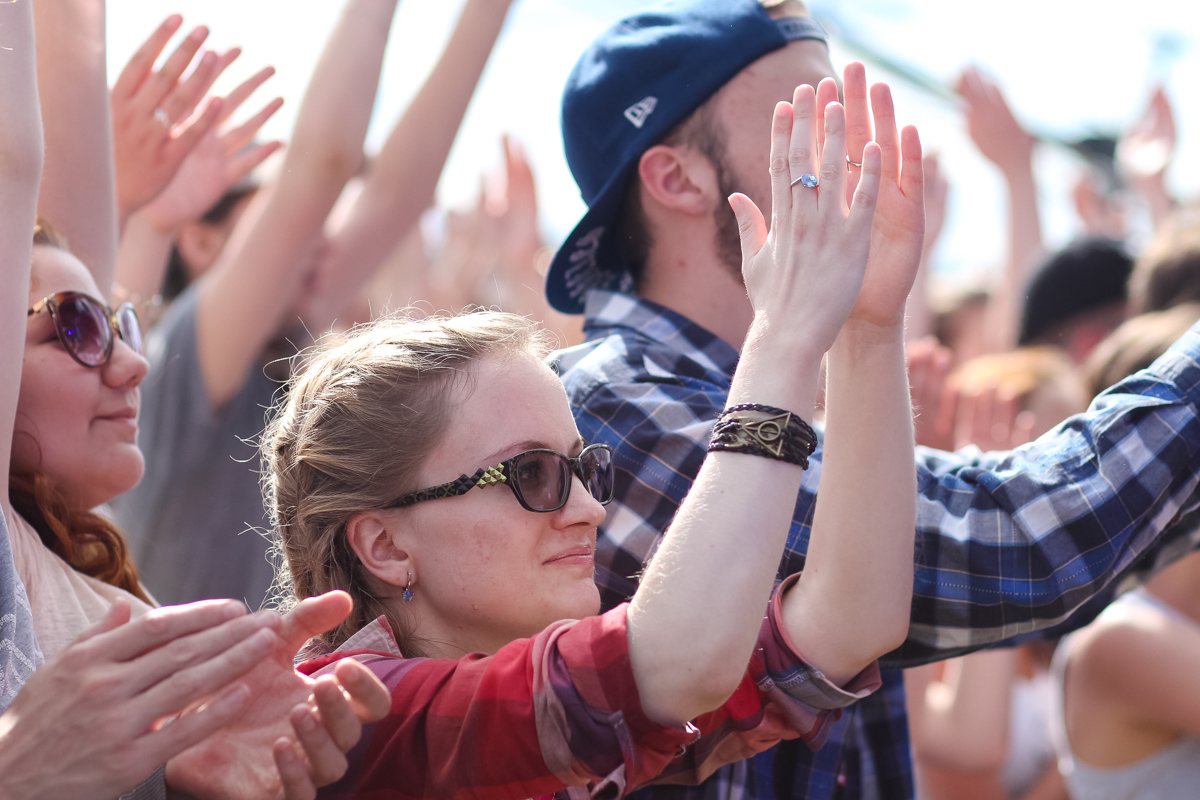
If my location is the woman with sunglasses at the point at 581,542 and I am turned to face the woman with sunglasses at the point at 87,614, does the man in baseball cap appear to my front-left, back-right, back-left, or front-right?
back-right

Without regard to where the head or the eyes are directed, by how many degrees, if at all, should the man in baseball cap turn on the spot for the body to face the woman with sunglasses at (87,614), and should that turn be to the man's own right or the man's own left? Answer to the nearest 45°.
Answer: approximately 135° to the man's own right

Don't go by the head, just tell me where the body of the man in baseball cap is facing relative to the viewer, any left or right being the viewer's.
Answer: facing to the right of the viewer

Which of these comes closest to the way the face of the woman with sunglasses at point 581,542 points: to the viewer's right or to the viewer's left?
to the viewer's right

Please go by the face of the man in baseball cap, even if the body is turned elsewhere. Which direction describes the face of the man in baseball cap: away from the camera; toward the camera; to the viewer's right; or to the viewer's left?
to the viewer's right

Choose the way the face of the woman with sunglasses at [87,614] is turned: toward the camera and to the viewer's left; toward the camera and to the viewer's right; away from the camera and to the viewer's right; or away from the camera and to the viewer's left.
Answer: toward the camera and to the viewer's right
